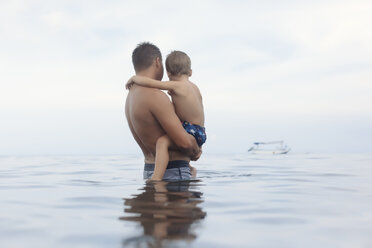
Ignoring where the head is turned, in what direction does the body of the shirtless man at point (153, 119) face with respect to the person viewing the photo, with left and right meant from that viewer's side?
facing away from the viewer and to the right of the viewer

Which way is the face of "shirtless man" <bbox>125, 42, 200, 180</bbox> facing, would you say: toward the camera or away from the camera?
away from the camera
